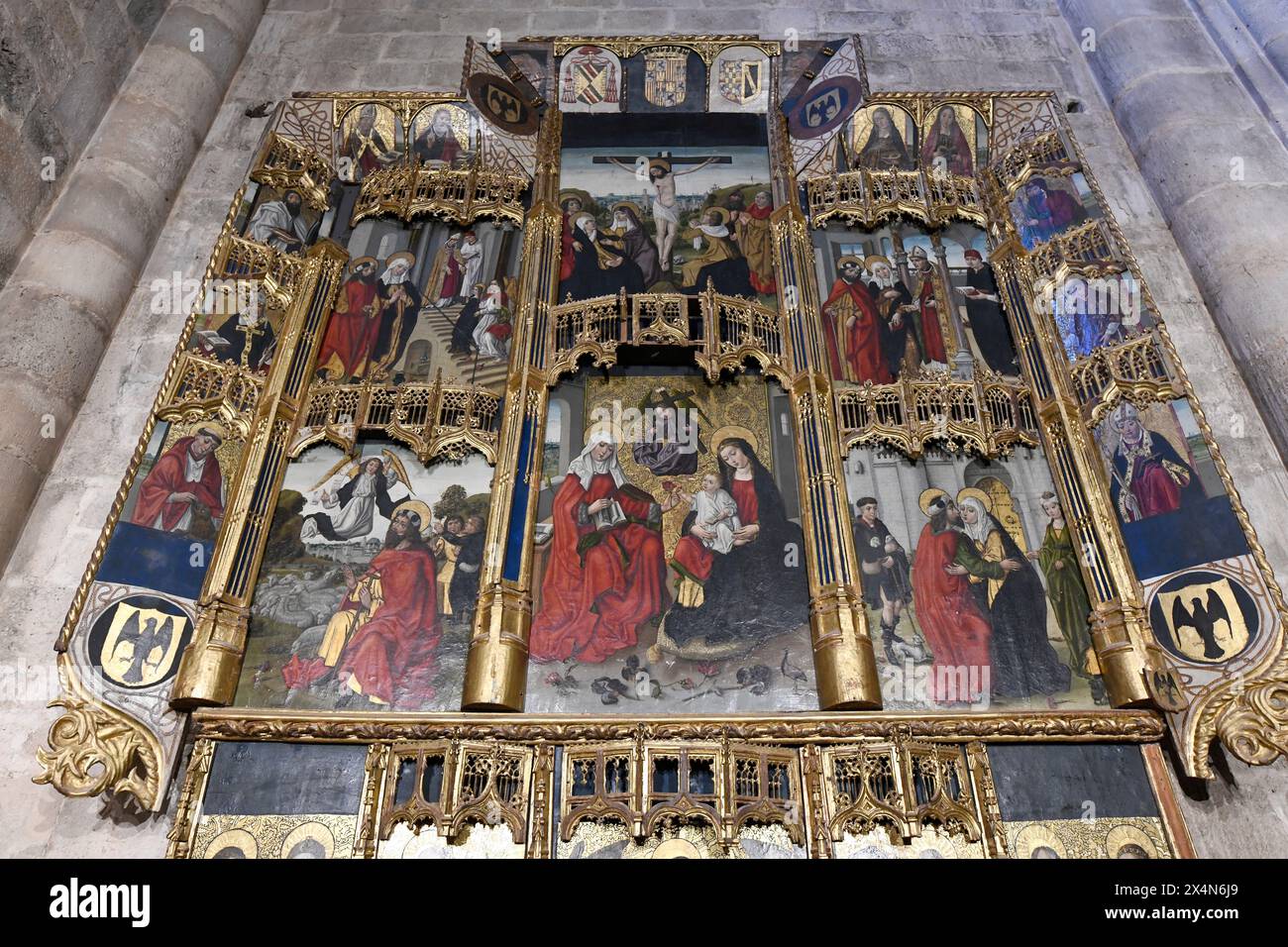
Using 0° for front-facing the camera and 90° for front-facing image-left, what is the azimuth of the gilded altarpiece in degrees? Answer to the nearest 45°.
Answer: approximately 0°

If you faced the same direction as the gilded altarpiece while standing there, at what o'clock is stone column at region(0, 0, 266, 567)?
The stone column is roughly at 3 o'clock from the gilded altarpiece.
